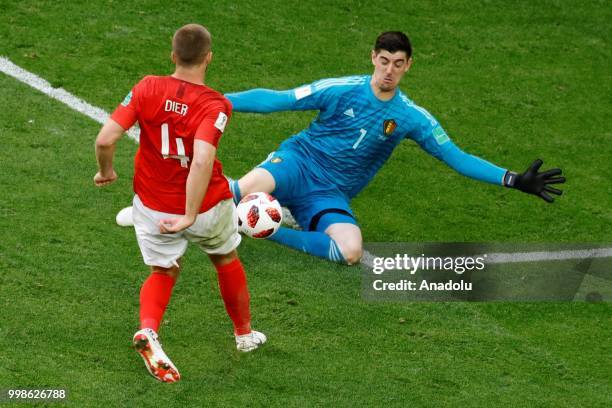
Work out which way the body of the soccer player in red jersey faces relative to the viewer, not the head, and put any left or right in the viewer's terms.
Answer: facing away from the viewer

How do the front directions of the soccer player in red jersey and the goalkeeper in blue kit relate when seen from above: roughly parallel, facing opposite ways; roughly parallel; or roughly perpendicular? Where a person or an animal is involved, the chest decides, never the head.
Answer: roughly parallel, facing opposite ways

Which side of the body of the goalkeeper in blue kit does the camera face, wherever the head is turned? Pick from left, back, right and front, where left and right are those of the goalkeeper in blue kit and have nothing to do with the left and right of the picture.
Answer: front

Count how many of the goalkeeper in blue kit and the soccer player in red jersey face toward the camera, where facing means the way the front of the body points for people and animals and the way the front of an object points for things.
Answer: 1

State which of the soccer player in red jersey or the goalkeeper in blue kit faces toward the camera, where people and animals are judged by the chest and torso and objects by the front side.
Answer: the goalkeeper in blue kit

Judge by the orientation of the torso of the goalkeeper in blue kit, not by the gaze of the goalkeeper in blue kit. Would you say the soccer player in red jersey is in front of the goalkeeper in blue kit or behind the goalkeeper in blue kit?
in front
